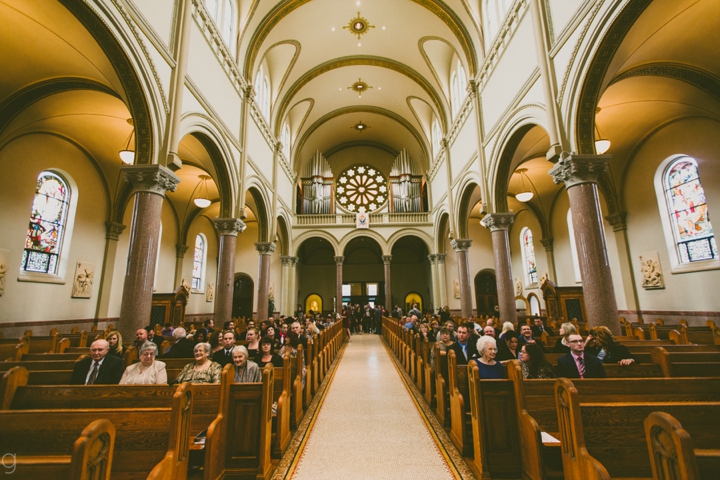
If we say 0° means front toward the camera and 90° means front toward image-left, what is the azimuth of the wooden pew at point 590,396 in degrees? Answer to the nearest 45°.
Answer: approximately 0°

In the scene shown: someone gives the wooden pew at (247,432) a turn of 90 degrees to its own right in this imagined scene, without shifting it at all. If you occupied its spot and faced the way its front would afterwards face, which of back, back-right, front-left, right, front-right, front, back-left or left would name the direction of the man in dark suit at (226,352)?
right

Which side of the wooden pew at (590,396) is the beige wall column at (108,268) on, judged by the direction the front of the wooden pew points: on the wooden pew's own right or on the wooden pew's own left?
on the wooden pew's own right

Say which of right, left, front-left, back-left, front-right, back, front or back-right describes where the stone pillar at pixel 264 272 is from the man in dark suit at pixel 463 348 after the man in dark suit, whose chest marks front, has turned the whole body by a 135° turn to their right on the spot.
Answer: front

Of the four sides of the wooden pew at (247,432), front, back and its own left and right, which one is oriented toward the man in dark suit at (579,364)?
left

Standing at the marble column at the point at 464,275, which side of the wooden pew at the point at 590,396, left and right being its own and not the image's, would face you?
back

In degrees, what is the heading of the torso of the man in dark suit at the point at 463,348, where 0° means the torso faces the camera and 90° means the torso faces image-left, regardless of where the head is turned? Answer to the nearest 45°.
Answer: approximately 0°

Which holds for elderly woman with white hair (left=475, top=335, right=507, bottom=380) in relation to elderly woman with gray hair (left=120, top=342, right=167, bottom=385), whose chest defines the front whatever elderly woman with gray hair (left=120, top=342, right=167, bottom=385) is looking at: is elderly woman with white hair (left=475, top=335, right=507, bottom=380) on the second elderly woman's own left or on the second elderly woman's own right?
on the second elderly woman's own left

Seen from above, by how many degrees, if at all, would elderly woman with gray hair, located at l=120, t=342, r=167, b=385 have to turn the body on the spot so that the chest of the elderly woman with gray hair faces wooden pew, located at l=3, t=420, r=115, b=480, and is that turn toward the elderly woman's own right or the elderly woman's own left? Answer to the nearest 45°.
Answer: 0° — they already face it

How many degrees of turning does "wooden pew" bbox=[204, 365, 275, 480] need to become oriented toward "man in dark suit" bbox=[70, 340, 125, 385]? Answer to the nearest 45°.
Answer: approximately 135° to its right
